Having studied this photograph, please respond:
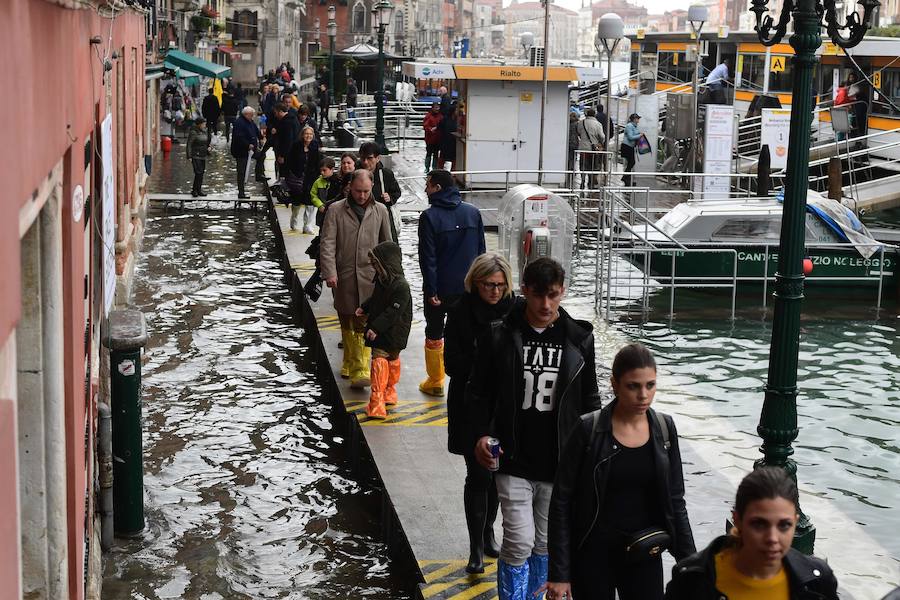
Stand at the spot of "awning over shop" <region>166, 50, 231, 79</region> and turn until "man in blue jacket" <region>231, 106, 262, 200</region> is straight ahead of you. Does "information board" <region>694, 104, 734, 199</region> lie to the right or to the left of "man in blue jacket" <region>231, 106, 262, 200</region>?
left

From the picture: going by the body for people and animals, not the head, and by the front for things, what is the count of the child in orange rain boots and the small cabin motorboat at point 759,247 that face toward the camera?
0

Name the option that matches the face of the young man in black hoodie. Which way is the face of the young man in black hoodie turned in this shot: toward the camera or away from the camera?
toward the camera

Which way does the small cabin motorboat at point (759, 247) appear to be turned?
to the viewer's left

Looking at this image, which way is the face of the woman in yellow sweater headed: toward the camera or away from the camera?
toward the camera

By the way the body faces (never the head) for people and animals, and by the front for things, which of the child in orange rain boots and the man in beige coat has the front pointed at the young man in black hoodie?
the man in beige coat

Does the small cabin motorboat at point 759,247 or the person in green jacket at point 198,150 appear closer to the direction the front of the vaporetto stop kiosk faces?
the small cabin motorboat

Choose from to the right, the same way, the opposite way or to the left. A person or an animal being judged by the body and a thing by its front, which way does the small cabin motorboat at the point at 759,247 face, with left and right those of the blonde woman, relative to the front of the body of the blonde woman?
to the right

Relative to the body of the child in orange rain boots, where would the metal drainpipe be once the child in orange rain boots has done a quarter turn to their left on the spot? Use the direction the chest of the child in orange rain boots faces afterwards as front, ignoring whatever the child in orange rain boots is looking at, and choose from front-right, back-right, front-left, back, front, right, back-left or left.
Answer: front-right

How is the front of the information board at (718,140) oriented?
toward the camera

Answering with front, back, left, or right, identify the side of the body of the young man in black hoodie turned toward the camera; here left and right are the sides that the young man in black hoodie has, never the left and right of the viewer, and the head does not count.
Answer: front

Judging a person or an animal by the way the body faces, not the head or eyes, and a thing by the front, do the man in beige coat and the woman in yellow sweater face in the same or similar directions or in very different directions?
same or similar directions

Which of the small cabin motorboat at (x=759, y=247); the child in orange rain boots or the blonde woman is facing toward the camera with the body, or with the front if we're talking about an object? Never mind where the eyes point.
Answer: the blonde woman

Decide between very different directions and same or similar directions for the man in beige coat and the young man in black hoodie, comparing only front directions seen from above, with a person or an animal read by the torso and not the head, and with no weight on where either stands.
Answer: same or similar directions

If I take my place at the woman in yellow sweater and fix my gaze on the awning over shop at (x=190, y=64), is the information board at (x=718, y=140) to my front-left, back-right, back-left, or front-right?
front-right

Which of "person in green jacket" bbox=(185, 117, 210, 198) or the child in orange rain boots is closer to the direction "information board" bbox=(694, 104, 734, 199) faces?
the child in orange rain boots

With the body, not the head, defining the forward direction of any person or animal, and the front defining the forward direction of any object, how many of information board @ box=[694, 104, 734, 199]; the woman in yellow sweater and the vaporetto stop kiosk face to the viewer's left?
0

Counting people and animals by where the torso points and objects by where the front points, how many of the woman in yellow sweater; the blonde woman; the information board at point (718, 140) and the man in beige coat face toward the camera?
4
